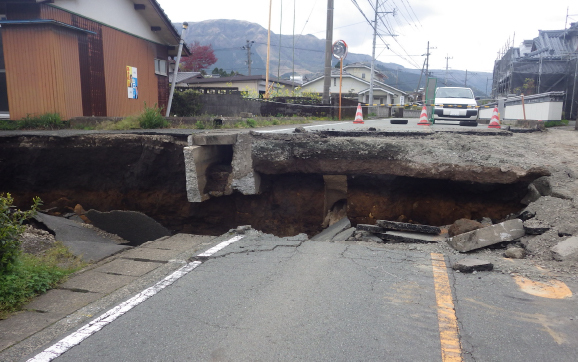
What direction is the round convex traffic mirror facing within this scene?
toward the camera

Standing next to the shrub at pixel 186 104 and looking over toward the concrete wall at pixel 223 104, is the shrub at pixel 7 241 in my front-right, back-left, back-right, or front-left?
back-right

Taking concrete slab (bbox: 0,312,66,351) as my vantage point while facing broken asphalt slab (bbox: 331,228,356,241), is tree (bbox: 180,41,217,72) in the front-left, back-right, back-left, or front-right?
front-left

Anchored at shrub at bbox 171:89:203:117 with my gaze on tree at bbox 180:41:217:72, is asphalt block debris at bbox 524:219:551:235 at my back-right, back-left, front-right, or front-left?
back-right

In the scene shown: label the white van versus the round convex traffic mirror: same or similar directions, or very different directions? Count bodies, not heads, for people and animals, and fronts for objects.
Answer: same or similar directions

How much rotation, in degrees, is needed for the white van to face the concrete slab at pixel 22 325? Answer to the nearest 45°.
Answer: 0° — it already faces it

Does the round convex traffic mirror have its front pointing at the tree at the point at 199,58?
no

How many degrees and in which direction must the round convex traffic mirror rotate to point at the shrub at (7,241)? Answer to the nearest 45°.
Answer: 0° — it already faces it

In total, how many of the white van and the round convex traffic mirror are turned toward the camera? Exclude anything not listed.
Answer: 2

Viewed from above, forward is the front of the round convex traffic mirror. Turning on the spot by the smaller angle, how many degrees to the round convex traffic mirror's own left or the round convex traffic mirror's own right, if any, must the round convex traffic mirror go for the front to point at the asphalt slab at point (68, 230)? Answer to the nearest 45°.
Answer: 0° — it already faces it

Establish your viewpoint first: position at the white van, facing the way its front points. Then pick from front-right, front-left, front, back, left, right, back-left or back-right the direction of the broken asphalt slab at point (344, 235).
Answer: front

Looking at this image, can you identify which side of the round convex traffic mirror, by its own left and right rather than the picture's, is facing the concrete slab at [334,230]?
front

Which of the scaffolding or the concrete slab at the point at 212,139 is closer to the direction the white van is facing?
the concrete slab

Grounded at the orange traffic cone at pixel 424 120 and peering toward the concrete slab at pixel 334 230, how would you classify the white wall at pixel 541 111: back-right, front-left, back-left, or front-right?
back-left

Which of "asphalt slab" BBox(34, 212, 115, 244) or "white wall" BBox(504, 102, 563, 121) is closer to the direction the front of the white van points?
the asphalt slab

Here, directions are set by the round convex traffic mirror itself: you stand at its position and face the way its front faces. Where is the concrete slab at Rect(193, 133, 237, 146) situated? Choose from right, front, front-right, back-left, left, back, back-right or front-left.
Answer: front

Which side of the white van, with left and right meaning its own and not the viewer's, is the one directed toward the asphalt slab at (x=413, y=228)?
front

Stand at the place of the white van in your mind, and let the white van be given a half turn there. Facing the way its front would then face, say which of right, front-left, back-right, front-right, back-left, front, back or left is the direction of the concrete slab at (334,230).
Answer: back

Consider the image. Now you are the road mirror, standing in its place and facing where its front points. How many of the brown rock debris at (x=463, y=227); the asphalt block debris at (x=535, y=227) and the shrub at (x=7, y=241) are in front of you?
3

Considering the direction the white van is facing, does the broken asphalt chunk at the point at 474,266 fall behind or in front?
in front

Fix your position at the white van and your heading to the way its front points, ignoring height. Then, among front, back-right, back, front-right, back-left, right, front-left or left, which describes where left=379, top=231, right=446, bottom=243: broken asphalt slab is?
front
